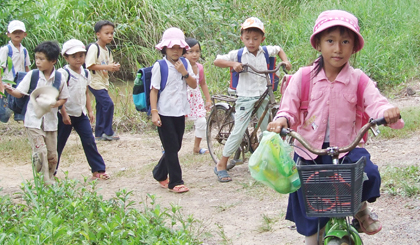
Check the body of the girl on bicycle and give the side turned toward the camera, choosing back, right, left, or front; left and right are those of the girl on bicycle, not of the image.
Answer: front

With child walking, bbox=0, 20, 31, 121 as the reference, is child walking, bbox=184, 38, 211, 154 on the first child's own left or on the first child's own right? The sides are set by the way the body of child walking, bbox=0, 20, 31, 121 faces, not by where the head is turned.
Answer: on the first child's own left

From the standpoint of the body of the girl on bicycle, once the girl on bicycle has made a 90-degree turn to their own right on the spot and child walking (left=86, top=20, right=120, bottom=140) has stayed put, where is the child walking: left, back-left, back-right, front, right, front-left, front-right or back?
front-right

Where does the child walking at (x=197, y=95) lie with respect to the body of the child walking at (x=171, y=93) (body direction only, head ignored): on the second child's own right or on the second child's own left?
on the second child's own left

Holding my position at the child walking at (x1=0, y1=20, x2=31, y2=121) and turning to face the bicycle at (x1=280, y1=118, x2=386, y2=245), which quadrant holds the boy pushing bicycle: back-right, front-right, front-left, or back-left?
front-left

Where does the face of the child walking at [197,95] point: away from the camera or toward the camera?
toward the camera

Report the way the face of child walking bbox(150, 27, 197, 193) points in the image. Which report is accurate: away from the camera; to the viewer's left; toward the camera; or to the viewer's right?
toward the camera

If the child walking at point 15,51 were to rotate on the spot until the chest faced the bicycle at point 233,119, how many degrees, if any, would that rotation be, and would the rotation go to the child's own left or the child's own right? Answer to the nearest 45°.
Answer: approximately 45° to the child's own left

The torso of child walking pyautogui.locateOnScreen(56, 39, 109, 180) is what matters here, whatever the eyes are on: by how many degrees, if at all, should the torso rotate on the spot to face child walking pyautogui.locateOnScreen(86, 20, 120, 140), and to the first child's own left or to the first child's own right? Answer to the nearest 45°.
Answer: approximately 135° to the first child's own left

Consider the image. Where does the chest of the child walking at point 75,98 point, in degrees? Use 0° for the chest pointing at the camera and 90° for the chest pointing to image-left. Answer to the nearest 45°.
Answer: approximately 315°

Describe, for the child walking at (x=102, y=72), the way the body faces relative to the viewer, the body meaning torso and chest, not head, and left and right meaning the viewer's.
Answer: facing the viewer and to the right of the viewer

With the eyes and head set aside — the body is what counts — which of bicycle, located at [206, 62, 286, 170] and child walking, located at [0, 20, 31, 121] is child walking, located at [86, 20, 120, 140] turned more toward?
the bicycle

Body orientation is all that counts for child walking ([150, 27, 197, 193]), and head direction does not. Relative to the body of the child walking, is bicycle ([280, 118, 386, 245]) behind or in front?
in front

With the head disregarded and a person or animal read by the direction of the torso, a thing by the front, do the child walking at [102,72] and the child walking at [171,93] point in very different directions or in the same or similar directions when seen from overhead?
same or similar directions

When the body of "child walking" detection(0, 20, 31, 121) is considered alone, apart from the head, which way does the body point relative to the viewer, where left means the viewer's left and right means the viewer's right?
facing the viewer

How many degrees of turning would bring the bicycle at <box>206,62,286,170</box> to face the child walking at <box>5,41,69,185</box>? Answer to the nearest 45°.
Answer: approximately 90° to its right
